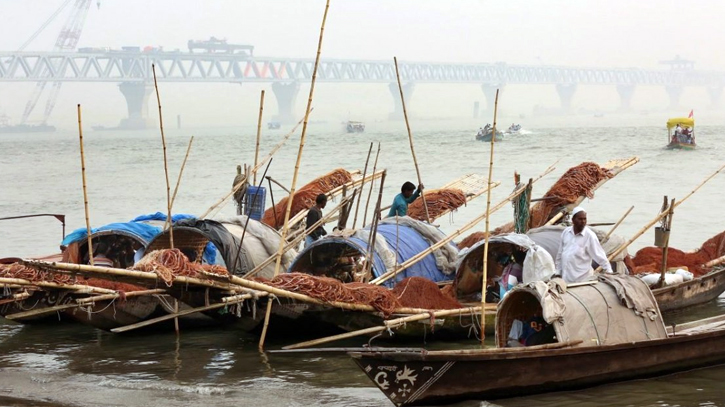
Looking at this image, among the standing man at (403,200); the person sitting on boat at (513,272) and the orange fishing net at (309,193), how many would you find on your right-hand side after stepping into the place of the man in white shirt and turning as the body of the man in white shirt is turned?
3

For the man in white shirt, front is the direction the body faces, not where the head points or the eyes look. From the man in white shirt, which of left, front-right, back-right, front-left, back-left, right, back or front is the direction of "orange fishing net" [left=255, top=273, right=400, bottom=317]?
front-right

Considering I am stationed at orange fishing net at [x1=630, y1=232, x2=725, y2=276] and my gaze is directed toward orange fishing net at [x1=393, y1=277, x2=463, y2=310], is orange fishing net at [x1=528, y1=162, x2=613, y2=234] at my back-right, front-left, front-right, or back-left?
front-right

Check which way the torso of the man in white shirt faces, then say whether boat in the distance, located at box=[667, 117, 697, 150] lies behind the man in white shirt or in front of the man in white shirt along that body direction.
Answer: behind

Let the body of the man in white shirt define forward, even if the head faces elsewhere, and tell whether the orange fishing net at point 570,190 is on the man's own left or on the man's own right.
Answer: on the man's own right

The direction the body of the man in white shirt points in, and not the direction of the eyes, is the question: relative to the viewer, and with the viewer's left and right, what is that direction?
facing the viewer and to the left of the viewer

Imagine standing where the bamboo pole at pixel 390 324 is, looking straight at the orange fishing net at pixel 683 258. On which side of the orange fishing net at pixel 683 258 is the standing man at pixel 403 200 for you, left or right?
left
